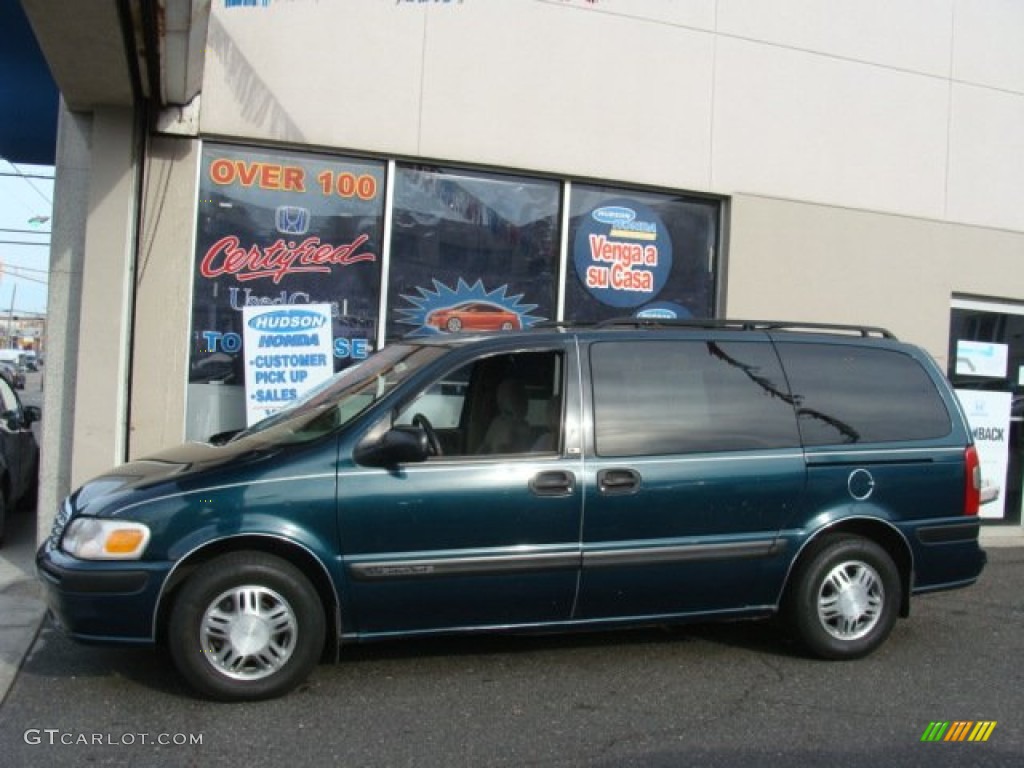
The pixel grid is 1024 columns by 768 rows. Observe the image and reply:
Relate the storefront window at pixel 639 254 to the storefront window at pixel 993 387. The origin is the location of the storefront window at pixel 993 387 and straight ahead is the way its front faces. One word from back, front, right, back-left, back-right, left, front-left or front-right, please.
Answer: front-right

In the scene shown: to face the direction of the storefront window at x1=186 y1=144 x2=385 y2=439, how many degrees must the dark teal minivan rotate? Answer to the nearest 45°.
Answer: approximately 45° to its right

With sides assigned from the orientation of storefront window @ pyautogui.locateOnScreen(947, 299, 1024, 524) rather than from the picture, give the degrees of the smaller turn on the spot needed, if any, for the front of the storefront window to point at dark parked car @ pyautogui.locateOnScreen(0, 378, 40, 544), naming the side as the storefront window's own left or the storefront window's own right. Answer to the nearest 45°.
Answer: approximately 45° to the storefront window's own right

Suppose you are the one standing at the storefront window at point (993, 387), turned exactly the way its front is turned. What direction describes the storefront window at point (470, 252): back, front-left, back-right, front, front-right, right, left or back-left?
front-right

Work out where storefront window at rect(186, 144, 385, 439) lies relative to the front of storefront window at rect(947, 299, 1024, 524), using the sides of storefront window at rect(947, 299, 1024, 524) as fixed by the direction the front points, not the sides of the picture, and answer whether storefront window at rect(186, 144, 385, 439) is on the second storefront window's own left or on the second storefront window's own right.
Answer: on the second storefront window's own right

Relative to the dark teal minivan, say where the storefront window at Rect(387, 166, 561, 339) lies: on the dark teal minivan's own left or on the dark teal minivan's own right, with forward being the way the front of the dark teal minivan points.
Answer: on the dark teal minivan's own right

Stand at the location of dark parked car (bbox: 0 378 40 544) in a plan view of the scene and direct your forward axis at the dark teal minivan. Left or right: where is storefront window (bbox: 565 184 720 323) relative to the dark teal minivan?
left

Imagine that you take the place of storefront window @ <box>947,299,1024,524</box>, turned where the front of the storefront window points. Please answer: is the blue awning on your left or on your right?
on your right

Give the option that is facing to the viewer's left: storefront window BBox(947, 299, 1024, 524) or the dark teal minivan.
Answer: the dark teal minivan

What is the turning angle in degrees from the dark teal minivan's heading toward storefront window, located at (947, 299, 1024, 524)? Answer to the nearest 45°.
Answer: approximately 135° to its right

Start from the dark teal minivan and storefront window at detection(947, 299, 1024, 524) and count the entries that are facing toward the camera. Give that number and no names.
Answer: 1

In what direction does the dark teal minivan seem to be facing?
to the viewer's left

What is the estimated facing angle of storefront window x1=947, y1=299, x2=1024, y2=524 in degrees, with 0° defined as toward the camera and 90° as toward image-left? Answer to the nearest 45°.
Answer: approximately 0°
